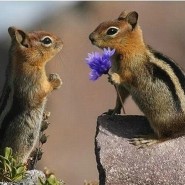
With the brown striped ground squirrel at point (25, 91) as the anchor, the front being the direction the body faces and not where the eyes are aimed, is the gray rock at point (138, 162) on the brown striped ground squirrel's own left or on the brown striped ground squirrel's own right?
on the brown striped ground squirrel's own right

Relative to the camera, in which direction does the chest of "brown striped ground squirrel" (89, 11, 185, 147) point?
to the viewer's left

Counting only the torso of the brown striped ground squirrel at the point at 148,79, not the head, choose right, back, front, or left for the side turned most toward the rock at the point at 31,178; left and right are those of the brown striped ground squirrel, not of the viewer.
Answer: front

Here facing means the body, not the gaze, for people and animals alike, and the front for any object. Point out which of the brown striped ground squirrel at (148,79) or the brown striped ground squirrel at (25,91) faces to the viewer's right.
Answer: the brown striped ground squirrel at (25,91)

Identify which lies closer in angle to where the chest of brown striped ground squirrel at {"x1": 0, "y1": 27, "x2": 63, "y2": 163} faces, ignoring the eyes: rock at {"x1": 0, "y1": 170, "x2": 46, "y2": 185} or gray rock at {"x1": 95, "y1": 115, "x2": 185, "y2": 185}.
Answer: the gray rock

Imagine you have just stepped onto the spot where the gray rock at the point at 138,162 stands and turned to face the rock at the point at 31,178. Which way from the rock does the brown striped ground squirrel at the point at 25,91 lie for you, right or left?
right

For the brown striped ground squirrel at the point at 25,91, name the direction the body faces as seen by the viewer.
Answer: to the viewer's right

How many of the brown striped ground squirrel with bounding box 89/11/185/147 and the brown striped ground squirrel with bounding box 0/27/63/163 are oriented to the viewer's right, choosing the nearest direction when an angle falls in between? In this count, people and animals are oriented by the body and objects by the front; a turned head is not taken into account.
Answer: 1

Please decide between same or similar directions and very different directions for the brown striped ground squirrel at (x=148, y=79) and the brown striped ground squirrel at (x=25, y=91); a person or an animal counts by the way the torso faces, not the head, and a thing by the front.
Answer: very different directions

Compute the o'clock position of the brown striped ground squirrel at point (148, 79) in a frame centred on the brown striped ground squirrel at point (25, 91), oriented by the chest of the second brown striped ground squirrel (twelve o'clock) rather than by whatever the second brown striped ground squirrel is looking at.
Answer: The brown striped ground squirrel at point (148, 79) is roughly at 1 o'clock from the brown striped ground squirrel at point (25, 91).
